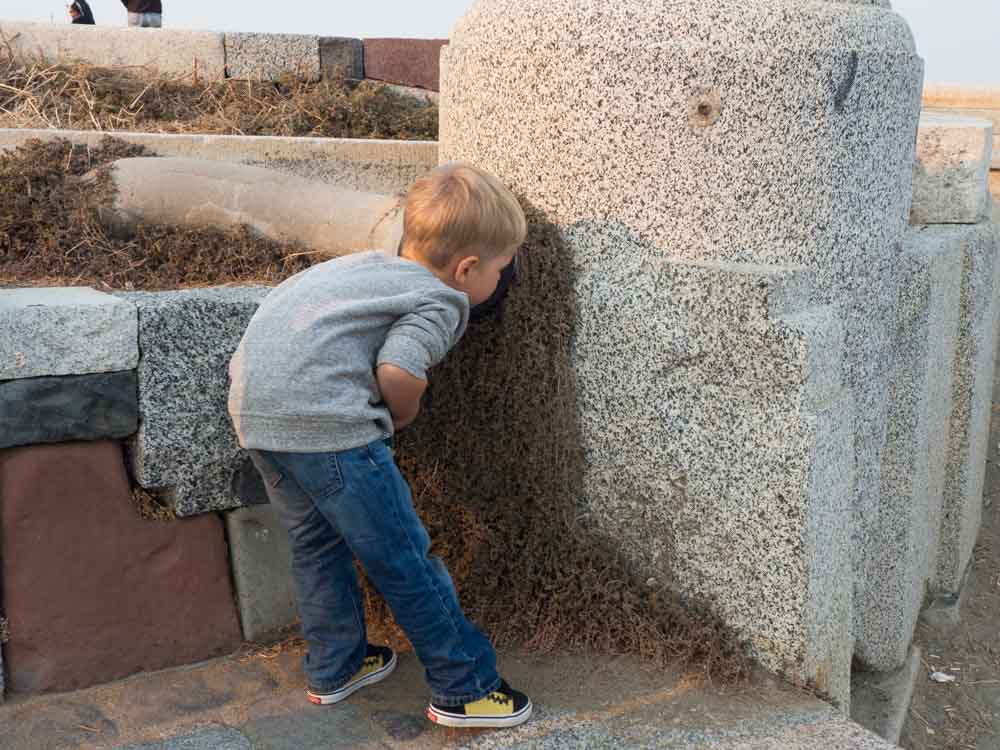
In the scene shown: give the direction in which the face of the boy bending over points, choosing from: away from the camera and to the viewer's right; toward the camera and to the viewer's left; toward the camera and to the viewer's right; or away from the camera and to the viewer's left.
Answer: away from the camera and to the viewer's right

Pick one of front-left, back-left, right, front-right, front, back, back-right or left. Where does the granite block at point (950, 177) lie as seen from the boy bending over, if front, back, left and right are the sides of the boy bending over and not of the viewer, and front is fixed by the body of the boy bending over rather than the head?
front

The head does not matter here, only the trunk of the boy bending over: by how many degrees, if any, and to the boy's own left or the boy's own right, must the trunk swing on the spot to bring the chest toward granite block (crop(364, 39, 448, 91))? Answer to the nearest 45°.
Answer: approximately 45° to the boy's own left

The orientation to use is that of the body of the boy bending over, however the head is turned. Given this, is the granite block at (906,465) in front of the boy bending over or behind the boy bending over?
in front

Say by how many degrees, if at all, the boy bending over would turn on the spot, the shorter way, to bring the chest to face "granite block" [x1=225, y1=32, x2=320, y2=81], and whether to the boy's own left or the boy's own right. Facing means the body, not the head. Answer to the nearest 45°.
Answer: approximately 45° to the boy's own left

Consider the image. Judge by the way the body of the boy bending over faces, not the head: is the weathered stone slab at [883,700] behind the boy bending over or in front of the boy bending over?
in front

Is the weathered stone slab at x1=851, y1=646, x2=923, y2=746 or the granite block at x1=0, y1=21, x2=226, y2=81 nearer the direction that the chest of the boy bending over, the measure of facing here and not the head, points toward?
the weathered stone slab

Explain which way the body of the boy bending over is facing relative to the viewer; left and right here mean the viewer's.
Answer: facing away from the viewer and to the right of the viewer
